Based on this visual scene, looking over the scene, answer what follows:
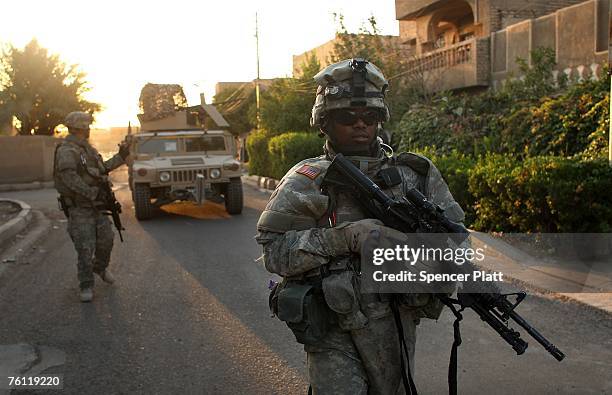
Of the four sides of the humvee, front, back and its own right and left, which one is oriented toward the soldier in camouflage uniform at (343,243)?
front

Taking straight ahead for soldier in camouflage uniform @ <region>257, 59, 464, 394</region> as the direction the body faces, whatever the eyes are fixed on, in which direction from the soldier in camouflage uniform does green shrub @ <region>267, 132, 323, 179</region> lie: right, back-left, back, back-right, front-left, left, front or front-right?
back-left

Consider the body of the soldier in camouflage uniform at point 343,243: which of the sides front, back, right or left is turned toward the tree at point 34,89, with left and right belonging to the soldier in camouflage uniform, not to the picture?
back

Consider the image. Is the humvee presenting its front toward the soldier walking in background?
yes

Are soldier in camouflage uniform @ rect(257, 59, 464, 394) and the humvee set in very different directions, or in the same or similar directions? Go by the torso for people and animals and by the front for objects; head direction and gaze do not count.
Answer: same or similar directions

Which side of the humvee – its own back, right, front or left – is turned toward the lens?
front

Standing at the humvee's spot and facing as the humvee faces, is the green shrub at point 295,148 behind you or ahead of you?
behind

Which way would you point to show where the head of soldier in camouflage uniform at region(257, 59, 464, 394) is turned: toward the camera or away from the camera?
toward the camera

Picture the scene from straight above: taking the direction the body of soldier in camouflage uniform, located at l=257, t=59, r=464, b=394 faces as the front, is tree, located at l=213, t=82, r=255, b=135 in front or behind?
behind

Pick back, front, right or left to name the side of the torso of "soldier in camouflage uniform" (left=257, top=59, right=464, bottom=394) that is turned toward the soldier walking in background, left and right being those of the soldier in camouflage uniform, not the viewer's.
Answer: back

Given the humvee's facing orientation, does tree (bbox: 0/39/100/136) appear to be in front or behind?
behind

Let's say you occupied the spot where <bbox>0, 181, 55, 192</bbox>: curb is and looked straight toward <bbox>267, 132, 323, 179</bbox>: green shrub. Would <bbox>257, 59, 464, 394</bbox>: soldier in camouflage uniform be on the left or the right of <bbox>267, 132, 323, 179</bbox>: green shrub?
right

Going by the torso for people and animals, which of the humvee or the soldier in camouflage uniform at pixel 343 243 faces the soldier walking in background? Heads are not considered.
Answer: the humvee

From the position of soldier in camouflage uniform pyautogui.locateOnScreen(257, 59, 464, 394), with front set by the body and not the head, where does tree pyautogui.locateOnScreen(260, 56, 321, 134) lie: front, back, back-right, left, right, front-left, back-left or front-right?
back-left

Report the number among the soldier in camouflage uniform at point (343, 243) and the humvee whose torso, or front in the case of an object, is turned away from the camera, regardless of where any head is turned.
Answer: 0

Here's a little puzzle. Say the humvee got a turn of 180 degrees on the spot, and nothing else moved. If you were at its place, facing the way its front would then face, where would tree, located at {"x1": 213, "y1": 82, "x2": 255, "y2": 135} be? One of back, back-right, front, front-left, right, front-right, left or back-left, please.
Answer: front

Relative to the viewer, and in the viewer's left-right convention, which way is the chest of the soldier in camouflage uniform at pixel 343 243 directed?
facing the viewer and to the right of the viewer

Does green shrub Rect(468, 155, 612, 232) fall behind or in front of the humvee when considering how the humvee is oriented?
in front
